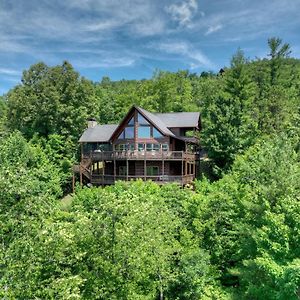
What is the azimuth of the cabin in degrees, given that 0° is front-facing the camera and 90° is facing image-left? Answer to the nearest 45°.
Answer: approximately 0°

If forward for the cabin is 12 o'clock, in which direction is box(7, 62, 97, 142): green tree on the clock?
The green tree is roughly at 4 o'clock from the cabin.
